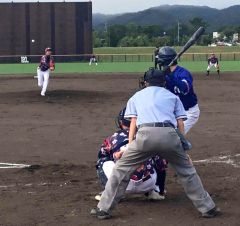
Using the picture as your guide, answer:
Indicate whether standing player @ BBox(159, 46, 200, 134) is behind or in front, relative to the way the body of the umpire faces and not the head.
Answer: in front

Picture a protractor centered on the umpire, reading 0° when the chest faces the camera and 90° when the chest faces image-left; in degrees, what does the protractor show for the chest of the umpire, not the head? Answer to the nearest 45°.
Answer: approximately 180°

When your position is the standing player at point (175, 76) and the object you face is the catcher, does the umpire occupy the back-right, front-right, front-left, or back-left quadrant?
front-left

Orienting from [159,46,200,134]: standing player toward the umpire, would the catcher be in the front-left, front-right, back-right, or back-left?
front-right

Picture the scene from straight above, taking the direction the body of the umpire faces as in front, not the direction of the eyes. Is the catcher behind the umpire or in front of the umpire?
in front
